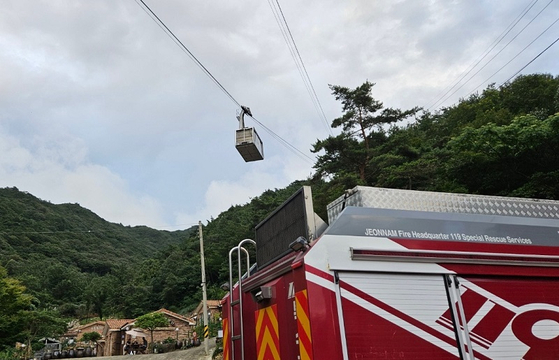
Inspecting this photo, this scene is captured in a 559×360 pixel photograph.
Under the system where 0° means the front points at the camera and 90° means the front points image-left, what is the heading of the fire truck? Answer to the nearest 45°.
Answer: approximately 225°

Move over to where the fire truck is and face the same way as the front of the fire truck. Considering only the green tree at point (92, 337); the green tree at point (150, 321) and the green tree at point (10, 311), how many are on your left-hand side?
3

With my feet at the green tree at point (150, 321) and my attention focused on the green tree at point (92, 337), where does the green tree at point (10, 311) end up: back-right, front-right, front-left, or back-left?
front-left

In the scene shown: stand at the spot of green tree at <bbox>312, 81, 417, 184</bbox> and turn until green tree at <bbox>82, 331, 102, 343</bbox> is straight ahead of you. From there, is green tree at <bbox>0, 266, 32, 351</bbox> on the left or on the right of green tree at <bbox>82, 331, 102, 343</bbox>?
left

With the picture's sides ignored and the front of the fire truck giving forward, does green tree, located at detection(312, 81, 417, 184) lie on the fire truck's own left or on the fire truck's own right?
on the fire truck's own left

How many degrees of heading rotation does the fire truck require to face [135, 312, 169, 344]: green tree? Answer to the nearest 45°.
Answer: approximately 90° to its left

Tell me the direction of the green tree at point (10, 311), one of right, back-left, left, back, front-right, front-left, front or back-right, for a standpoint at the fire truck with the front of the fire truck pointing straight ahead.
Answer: left

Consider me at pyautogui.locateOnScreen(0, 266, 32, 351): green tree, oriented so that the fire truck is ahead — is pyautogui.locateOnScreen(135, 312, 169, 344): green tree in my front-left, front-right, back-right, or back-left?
front-left

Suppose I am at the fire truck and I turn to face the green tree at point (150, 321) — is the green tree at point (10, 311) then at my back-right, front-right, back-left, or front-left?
front-left

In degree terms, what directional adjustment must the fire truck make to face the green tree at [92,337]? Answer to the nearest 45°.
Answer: approximately 90° to its left
